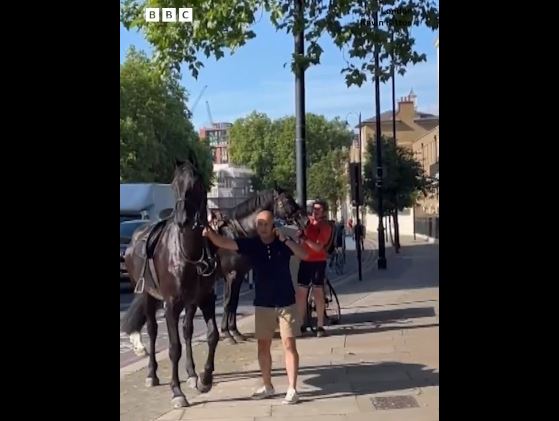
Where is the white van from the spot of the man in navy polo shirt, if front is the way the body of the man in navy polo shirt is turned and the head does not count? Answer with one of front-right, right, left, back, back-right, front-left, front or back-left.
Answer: back

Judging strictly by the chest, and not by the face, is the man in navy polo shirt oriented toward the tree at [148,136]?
no

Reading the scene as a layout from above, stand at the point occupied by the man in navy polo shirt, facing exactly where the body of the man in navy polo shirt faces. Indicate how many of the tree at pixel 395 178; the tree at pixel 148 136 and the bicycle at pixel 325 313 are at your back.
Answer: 3

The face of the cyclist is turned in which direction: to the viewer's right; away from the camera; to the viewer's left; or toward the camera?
toward the camera

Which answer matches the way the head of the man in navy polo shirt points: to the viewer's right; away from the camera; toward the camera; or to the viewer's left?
toward the camera

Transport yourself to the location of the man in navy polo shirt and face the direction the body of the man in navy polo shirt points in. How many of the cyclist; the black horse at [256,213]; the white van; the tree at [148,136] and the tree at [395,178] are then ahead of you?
0
